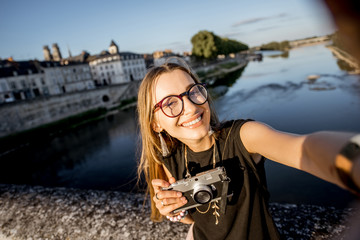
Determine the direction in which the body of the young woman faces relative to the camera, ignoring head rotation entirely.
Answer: toward the camera

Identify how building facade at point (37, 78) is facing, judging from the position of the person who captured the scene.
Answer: facing the viewer and to the right of the viewer

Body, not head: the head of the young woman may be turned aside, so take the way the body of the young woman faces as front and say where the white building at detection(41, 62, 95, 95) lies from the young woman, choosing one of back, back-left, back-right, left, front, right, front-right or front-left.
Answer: back-right

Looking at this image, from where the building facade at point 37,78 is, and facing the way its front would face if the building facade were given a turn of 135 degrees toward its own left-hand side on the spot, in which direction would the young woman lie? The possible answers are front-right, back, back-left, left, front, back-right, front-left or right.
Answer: back

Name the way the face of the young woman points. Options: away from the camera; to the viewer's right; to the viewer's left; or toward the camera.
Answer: toward the camera
